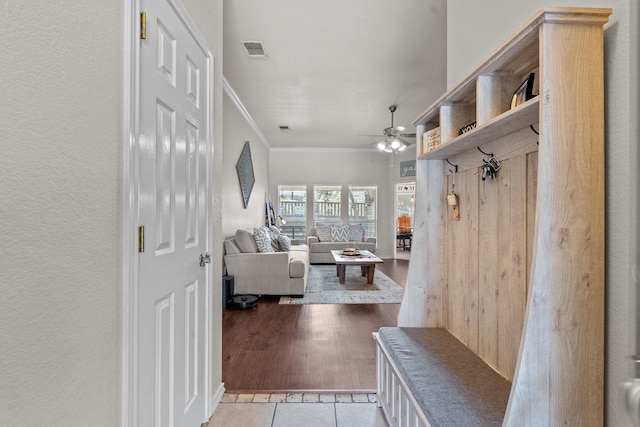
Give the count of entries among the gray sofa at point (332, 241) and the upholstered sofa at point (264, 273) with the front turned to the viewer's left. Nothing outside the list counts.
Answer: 0

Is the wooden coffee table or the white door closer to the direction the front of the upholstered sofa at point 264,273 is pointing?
the wooden coffee table

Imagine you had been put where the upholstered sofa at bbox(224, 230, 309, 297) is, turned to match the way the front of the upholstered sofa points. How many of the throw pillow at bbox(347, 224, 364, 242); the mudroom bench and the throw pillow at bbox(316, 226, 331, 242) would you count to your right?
1

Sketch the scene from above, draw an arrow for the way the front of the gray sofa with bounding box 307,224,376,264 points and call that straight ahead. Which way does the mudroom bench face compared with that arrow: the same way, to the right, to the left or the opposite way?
to the right

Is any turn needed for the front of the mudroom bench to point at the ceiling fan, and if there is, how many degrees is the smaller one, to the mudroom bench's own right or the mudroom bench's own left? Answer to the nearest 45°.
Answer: approximately 90° to the mudroom bench's own right

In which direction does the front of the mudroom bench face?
to the viewer's left

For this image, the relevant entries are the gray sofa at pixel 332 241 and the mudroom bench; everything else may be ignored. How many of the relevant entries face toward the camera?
1

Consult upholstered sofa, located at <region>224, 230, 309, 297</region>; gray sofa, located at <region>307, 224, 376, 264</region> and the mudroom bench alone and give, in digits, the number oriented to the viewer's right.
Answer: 1

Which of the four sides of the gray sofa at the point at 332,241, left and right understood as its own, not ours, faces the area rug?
front

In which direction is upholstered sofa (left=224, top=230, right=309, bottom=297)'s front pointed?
to the viewer's right

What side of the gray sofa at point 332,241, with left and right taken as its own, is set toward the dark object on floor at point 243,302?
front

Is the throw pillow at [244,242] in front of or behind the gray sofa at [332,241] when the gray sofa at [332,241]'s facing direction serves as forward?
in front

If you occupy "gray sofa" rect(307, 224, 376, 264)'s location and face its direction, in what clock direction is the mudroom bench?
The mudroom bench is roughly at 12 o'clock from the gray sofa.

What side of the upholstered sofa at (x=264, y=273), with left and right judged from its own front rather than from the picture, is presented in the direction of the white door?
right

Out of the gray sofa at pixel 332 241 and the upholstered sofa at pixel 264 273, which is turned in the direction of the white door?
the gray sofa

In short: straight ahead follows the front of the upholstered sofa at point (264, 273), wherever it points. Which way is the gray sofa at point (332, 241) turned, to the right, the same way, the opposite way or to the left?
to the right
